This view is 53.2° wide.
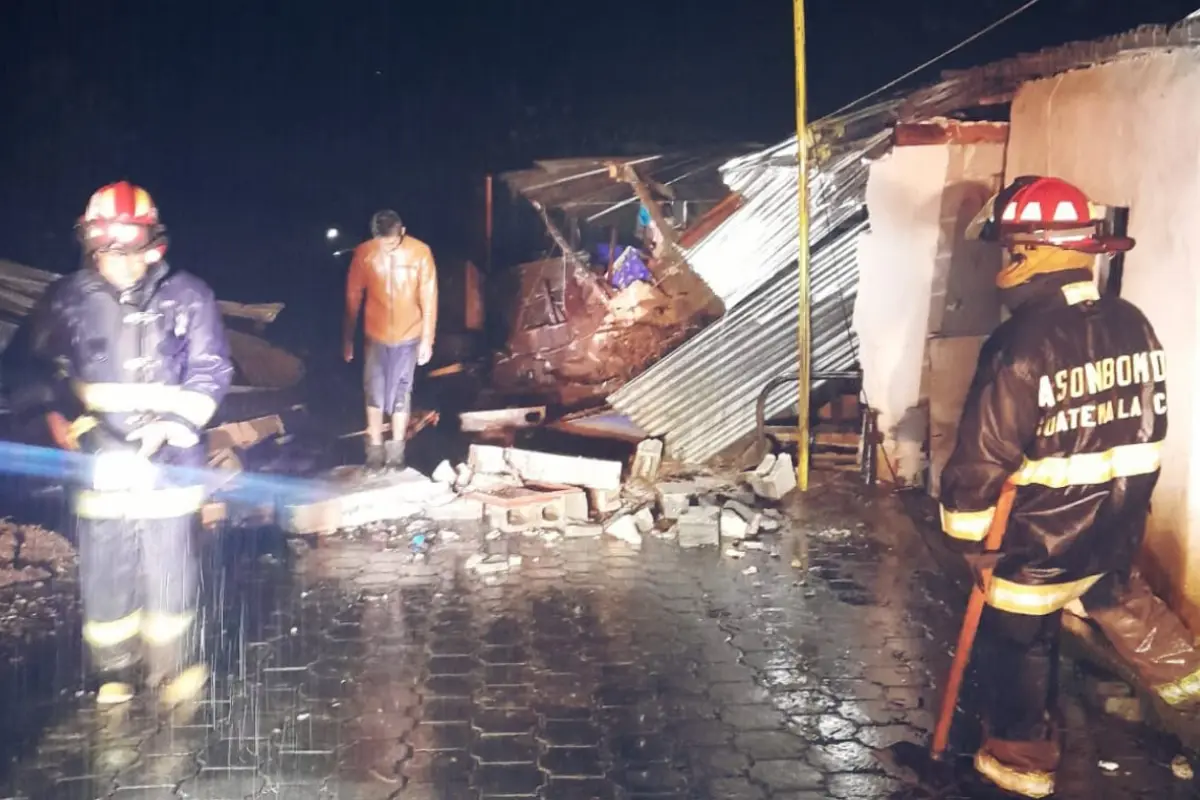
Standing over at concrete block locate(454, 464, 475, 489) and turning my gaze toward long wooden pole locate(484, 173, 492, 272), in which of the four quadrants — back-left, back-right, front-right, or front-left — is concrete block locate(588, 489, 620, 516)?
back-right

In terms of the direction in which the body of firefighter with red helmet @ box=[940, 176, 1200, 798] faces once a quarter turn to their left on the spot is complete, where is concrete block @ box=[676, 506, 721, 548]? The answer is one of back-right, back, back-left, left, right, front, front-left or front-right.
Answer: right

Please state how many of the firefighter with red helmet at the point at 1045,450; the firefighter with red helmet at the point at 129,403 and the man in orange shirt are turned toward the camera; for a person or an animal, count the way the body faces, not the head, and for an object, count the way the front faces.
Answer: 2

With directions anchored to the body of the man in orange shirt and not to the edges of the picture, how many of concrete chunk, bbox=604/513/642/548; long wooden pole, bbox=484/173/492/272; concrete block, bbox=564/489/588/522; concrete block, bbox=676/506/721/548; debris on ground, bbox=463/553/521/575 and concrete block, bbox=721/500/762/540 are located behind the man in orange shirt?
1

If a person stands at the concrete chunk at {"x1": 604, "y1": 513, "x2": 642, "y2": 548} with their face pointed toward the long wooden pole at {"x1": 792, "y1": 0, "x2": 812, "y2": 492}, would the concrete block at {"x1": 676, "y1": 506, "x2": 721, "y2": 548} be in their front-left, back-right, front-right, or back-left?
front-right

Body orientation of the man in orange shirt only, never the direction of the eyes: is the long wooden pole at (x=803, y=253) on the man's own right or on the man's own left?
on the man's own left

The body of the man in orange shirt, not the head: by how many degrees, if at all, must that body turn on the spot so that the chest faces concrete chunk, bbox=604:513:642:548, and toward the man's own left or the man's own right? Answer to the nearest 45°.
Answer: approximately 45° to the man's own left

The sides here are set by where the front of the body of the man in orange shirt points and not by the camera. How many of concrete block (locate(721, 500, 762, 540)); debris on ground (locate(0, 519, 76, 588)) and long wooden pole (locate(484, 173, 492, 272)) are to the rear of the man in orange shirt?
1

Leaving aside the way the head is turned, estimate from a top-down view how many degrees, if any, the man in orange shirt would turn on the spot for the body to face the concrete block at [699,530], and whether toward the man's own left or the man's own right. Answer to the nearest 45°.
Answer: approximately 45° to the man's own left

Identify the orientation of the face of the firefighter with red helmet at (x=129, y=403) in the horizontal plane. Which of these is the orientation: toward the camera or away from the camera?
toward the camera

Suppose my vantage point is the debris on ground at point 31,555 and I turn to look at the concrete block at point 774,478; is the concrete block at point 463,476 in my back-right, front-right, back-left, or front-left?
front-left

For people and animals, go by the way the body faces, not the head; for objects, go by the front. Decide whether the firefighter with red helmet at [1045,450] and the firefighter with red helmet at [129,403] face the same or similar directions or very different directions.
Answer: very different directions

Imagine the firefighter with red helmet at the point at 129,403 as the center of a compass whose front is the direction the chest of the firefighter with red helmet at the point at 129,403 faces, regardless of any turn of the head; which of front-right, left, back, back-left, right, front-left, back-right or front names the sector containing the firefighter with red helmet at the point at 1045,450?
front-left

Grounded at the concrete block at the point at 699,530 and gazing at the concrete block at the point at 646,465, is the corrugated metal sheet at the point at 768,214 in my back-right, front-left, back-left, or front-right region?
front-right

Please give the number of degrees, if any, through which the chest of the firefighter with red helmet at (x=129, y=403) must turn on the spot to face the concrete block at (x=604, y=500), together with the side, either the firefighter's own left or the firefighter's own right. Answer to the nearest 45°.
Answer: approximately 135° to the firefighter's own left

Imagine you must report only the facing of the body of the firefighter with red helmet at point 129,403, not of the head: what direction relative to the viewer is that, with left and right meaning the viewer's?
facing the viewer
